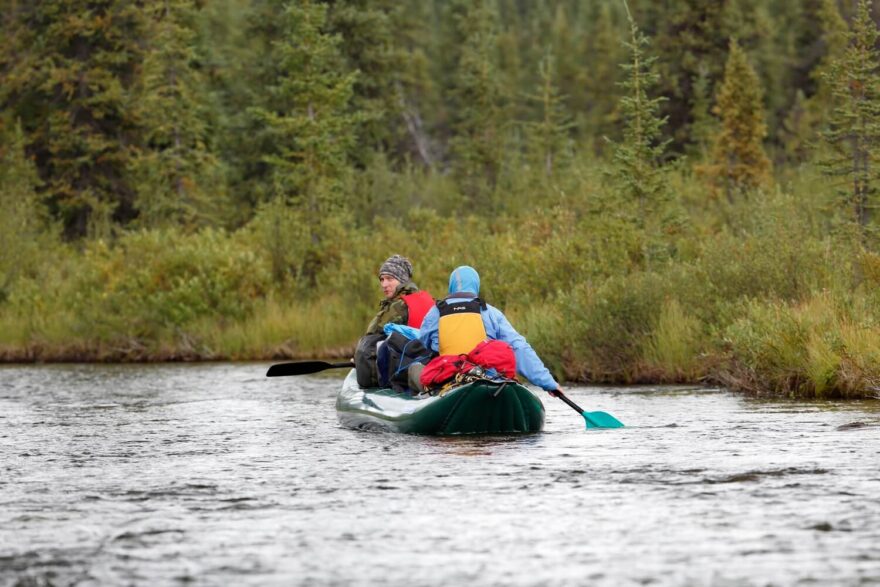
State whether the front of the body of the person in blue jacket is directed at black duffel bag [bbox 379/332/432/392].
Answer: no

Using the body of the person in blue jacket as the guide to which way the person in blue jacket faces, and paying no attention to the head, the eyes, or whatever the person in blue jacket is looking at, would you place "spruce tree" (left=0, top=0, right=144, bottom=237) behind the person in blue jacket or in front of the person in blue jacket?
in front

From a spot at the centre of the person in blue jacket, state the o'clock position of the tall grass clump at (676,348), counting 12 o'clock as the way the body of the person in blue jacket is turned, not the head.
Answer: The tall grass clump is roughly at 1 o'clock from the person in blue jacket.

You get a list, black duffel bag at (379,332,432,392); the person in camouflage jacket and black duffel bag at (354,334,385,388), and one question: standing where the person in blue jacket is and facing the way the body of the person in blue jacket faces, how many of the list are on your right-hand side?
0

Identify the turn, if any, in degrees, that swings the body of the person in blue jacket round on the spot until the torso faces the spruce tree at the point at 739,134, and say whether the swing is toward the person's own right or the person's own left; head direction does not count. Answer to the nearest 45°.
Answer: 0° — they already face it

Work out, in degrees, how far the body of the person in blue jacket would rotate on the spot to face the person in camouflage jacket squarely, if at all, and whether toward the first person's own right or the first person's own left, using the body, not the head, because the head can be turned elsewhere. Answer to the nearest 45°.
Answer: approximately 45° to the first person's own left

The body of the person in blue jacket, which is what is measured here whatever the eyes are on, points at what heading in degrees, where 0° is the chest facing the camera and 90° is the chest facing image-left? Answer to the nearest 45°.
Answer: approximately 180°

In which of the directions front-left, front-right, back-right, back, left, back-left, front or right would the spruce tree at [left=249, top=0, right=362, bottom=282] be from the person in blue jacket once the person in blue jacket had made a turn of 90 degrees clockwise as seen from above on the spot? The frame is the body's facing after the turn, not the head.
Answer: left

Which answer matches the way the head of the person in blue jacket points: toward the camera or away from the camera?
away from the camera

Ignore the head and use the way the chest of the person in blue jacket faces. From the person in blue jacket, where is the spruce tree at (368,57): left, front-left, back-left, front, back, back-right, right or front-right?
front

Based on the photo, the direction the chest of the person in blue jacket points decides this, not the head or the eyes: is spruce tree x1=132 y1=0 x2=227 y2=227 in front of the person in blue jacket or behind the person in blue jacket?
in front
